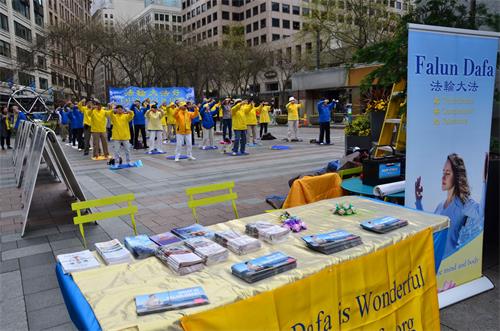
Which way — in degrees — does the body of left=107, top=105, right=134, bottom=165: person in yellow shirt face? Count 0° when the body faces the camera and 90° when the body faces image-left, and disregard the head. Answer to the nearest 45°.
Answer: approximately 0°

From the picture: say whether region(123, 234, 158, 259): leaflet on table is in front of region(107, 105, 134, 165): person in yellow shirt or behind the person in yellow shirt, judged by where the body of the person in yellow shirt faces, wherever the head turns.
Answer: in front

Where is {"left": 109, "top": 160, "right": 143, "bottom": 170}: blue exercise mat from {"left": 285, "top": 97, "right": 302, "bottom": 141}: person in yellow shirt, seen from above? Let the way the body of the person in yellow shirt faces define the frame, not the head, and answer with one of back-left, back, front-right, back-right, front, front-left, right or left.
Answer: front-right

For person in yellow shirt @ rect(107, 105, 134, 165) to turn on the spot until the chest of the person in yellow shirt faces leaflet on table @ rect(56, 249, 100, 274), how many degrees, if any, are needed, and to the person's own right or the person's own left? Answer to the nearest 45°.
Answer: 0° — they already face it

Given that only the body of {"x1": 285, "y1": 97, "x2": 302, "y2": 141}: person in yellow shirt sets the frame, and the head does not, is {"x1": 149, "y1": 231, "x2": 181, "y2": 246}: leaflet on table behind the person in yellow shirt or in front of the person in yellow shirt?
in front

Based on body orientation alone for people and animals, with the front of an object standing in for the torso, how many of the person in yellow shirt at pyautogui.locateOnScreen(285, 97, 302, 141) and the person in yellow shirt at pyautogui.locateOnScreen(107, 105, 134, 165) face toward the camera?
2

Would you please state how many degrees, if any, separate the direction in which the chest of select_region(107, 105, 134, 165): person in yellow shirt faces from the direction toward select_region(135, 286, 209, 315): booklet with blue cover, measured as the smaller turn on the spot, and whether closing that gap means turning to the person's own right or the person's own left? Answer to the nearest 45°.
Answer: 0° — they already face it

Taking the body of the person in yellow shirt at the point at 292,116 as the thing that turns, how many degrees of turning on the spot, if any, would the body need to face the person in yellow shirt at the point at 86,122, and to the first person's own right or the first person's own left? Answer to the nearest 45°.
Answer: approximately 45° to the first person's own right

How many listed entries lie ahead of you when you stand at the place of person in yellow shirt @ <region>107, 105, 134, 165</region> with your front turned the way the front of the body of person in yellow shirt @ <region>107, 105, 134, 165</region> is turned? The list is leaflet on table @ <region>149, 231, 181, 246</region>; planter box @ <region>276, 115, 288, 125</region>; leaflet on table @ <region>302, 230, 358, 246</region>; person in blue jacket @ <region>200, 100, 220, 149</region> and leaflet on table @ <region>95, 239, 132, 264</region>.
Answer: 3

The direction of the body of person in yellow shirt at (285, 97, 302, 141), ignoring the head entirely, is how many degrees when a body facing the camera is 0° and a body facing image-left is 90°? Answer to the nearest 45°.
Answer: approximately 0°

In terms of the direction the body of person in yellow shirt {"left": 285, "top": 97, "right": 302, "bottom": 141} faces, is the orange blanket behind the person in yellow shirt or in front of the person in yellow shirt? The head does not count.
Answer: in front

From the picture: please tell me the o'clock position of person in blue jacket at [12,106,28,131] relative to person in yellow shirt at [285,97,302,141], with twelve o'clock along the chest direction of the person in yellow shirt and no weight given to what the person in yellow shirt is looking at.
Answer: The person in blue jacket is roughly at 3 o'clock from the person in yellow shirt.

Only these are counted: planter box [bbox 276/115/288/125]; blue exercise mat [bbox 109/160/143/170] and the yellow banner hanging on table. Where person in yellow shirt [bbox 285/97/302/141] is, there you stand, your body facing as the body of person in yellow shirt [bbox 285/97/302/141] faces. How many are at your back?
1

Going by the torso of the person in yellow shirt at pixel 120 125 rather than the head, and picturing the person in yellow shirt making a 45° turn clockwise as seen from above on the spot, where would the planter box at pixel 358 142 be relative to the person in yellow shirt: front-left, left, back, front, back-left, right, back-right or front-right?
left

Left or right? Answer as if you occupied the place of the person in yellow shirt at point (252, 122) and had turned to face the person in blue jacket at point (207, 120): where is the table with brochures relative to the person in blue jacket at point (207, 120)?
left
